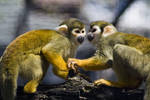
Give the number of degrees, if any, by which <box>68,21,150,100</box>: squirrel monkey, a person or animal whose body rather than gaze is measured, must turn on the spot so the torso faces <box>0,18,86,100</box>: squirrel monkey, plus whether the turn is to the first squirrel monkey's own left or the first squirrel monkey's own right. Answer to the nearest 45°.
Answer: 0° — it already faces it

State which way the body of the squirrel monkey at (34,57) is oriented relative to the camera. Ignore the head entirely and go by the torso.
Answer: to the viewer's right

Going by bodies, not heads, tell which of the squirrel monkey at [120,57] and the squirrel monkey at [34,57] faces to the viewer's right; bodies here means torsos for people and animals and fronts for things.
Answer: the squirrel monkey at [34,57]

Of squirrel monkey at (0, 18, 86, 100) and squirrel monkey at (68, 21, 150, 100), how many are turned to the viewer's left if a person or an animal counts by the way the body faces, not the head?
1

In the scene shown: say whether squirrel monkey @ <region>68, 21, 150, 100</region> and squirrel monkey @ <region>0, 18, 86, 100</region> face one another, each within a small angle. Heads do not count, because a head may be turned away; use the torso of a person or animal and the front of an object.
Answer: yes

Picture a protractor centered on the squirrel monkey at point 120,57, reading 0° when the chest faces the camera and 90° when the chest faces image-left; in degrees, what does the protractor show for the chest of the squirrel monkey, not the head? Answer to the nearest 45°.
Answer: approximately 90°

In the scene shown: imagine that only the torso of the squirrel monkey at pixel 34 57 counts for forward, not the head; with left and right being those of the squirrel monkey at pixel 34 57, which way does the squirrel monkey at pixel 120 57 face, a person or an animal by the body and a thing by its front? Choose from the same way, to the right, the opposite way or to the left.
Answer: the opposite way

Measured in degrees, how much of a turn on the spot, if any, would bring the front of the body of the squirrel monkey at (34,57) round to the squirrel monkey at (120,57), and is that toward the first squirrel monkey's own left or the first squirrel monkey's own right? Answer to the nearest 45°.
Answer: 0° — it already faces it
